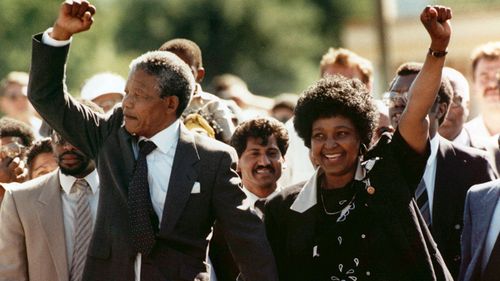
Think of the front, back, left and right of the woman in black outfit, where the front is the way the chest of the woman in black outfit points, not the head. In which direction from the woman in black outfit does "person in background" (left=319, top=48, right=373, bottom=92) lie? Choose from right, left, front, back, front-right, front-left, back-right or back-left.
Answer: back

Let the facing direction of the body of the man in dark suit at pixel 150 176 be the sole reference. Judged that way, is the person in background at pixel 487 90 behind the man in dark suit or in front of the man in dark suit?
behind

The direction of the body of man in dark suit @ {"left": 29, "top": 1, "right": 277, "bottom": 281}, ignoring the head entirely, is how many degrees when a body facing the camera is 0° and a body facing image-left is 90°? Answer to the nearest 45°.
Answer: approximately 45°

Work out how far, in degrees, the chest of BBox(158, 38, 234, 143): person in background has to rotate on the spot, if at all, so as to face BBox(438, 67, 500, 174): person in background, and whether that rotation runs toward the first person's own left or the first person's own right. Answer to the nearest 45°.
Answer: approximately 90° to the first person's own left

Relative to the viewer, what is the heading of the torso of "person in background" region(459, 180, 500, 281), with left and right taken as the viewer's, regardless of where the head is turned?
facing the viewer

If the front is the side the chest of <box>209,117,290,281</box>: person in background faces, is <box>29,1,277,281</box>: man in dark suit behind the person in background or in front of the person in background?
in front

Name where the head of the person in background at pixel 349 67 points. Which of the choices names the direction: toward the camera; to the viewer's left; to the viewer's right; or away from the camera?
toward the camera

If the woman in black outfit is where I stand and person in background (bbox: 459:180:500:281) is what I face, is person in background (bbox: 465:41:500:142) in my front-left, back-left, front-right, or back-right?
front-left

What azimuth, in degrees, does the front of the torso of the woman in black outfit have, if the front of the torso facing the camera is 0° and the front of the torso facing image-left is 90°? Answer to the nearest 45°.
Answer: approximately 0°

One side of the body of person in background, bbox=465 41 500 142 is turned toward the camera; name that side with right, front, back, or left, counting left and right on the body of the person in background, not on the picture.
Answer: front

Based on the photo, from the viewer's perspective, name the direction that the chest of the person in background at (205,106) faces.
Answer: toward the camera

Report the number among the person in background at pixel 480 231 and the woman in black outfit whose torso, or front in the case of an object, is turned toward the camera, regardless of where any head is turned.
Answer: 2

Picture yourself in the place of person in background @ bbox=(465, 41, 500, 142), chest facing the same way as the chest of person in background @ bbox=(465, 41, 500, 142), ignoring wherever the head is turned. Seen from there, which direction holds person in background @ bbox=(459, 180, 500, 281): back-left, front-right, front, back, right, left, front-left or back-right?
front

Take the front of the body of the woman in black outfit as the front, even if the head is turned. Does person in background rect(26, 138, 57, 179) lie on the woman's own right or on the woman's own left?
on the woman's own right

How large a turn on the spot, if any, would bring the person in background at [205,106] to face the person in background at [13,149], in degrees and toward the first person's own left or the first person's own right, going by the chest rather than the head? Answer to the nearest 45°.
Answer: approximately 90° to the first person's own right
